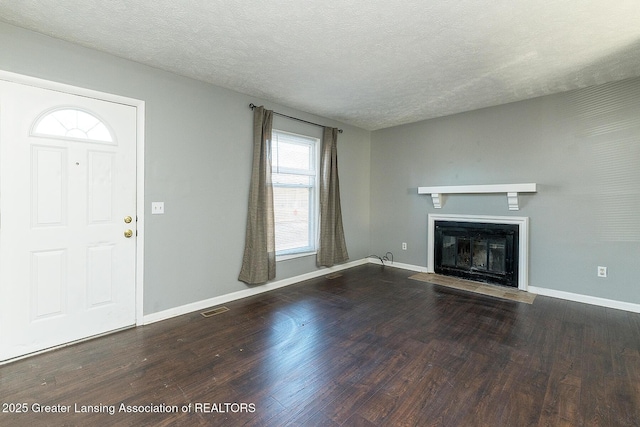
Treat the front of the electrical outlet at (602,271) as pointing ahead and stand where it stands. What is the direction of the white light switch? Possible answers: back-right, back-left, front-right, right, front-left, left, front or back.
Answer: front-right

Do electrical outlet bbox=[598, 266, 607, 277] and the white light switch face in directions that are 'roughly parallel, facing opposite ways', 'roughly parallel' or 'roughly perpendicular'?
roughly perpendicular

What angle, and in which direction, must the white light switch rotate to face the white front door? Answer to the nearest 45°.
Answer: approximately 90° to its right

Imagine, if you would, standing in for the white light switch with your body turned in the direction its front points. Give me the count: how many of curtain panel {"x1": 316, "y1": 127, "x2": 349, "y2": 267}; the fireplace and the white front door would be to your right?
1

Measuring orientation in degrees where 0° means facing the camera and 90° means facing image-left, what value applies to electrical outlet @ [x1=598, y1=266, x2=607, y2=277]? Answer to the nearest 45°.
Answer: approximately 0°

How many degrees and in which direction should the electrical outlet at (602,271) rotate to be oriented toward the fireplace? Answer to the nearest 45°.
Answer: approximately 90° to its right

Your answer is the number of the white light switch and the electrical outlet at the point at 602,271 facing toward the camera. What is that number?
2

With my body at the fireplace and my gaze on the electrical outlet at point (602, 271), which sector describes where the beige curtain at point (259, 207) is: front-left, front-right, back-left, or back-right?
back-right

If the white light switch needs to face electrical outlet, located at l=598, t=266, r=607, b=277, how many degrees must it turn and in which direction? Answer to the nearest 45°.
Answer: approximately 45° to its left

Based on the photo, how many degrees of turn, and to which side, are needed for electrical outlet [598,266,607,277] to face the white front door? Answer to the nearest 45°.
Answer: approximately 45° to its right

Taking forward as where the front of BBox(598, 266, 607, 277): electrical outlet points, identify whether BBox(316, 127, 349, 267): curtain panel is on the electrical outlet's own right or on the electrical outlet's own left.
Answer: on the electrical outlet's own right
